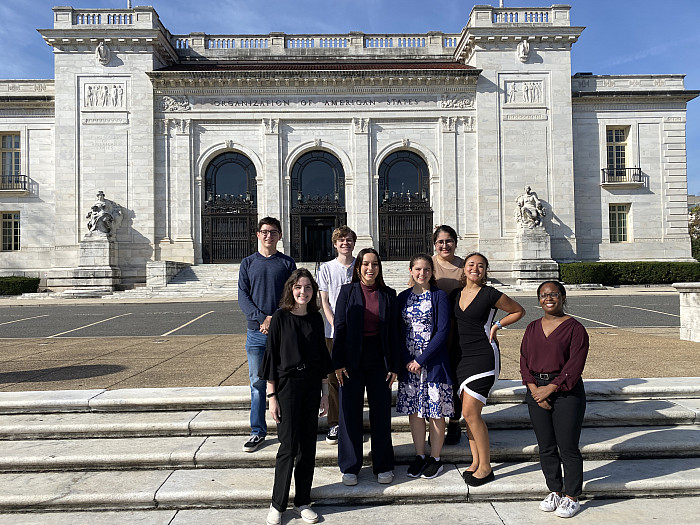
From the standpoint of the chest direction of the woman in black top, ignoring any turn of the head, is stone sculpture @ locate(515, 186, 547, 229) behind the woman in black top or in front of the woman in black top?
behind

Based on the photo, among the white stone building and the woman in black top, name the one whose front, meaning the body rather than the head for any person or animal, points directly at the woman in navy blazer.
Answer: the white stone building

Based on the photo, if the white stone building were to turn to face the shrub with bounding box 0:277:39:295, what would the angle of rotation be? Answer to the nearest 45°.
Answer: approximately 90° to its right

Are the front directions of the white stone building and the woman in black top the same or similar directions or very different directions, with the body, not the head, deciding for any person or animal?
same or similar directions

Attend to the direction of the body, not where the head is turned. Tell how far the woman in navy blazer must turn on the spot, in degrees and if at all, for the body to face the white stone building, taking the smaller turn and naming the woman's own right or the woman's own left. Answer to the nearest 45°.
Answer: approximately 180°

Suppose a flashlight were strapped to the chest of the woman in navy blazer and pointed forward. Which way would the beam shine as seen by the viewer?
toward the camera

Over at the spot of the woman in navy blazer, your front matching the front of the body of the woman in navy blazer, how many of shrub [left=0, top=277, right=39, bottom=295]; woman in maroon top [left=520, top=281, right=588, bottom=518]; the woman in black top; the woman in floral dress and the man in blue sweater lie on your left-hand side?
2

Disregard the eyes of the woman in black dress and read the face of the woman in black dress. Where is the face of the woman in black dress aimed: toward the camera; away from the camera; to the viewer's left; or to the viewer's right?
toward the camera

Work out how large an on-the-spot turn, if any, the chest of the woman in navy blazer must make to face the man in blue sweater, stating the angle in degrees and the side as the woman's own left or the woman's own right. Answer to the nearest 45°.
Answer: approximately 135° to the woman's own right

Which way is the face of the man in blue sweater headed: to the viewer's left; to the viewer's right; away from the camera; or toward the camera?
toward the camera

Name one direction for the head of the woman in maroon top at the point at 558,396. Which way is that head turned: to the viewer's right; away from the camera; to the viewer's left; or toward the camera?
toward the camera

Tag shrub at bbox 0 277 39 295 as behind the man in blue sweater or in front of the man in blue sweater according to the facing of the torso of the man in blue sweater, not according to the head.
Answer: behind

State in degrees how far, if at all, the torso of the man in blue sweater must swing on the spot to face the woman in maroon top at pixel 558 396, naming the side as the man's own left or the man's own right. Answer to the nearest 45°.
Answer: approximately 45° to the man's own left

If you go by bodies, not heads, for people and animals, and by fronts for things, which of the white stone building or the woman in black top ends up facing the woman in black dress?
the white stone building

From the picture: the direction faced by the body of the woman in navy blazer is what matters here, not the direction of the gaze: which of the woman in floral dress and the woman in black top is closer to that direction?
the woman in black top

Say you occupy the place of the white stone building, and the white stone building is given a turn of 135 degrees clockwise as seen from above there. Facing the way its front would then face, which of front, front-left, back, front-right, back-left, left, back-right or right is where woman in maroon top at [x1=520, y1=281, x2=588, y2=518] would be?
back-left

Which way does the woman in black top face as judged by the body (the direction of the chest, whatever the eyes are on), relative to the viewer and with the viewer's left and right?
facing the viewer
